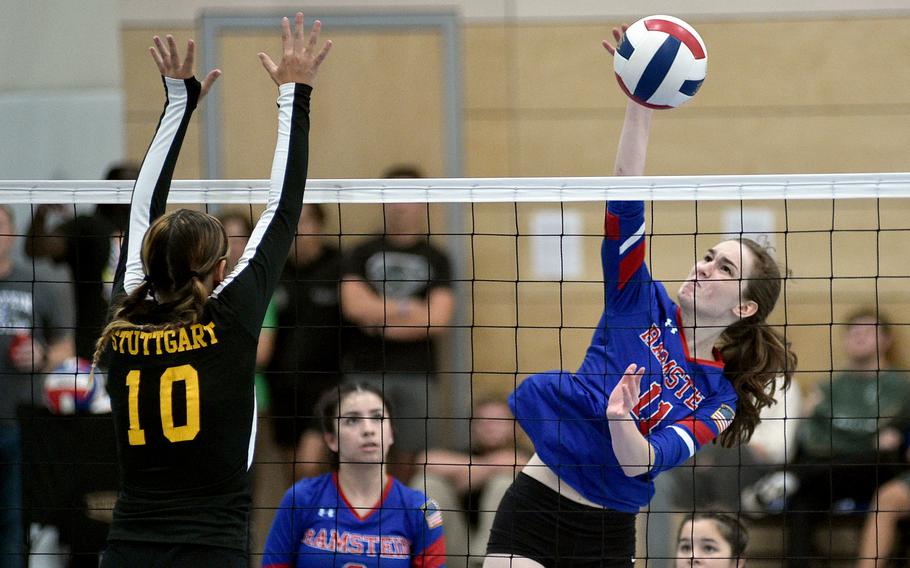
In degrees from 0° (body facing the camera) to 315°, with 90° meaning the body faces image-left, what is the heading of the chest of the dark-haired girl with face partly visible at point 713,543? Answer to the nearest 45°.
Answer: approximately 45°

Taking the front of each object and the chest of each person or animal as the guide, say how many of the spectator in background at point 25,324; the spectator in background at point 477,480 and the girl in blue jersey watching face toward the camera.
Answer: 3

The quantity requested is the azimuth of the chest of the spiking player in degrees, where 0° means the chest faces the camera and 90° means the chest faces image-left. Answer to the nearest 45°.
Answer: approximately 45°

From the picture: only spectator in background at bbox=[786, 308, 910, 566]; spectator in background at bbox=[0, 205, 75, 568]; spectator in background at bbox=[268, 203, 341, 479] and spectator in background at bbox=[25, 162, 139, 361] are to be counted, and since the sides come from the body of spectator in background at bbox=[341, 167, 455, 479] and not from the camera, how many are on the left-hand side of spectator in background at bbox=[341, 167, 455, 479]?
1

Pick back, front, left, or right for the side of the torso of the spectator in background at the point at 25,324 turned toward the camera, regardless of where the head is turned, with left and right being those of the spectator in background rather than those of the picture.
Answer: front

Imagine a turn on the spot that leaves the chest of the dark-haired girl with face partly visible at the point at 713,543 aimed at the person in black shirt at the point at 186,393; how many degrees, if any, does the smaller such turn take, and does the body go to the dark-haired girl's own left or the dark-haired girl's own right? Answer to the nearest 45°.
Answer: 0° — they already face them

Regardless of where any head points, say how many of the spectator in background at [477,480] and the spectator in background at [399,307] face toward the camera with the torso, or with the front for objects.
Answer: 2

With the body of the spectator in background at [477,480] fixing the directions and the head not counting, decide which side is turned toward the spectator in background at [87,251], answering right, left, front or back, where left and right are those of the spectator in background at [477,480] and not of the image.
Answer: right

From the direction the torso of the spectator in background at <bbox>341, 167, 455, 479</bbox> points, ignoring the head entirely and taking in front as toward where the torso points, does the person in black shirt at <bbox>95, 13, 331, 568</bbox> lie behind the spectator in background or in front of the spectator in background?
in front

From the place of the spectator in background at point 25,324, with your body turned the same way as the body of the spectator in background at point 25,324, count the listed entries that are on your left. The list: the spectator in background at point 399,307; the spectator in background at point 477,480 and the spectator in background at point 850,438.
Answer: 3

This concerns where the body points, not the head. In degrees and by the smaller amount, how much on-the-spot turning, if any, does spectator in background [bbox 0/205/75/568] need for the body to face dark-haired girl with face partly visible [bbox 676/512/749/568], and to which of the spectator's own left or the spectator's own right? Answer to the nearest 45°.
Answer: approximately 45° to the spectator's own left

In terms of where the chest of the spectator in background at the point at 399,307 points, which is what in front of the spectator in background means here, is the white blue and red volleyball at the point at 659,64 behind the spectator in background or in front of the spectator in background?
in front
